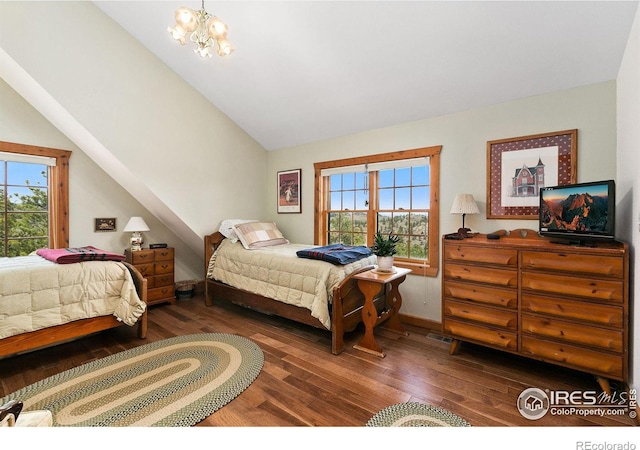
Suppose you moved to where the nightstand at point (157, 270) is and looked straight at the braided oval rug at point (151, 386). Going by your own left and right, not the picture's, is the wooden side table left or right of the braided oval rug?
left

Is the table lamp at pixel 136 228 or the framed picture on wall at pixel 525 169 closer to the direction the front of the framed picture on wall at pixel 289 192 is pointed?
the table lamp

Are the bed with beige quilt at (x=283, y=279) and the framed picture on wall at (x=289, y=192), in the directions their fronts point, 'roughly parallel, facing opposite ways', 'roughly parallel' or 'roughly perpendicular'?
roughly perpendicular

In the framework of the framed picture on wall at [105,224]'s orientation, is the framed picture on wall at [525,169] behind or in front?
in front

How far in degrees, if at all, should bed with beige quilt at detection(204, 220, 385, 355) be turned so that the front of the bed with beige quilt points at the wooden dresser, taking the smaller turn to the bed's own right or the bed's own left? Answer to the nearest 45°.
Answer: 0° — it already faces it

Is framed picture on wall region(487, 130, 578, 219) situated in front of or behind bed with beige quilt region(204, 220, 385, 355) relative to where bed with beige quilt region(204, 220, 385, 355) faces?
in front

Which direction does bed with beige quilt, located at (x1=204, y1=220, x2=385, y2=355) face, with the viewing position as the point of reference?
facing the viewer and to the right of the viewer

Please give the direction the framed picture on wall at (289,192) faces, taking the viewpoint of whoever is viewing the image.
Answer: facing the viewer and to the left of the viewer

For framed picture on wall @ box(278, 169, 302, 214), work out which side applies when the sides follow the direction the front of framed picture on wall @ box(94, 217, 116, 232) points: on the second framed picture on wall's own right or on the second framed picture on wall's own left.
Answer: on the second framed picture on wall's own left

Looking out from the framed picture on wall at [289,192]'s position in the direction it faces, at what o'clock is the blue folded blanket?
The blue folded blanket is roughly at 10 o'clock from the framed picture on wall.

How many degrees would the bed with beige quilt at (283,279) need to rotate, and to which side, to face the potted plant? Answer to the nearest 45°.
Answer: approximately 45° to its left

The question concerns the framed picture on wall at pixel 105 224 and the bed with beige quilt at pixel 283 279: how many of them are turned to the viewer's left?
0

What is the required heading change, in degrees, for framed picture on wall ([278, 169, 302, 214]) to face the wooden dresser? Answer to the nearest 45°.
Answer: approximately 90° to its left

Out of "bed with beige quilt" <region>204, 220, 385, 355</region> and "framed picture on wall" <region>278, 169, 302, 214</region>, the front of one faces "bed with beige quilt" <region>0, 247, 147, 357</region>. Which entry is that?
the framed picture on wall

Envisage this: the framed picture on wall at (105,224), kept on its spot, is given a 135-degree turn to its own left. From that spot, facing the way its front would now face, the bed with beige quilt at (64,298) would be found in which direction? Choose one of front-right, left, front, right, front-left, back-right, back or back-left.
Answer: back-right

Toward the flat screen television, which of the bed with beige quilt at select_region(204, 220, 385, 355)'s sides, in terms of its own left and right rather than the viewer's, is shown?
front
